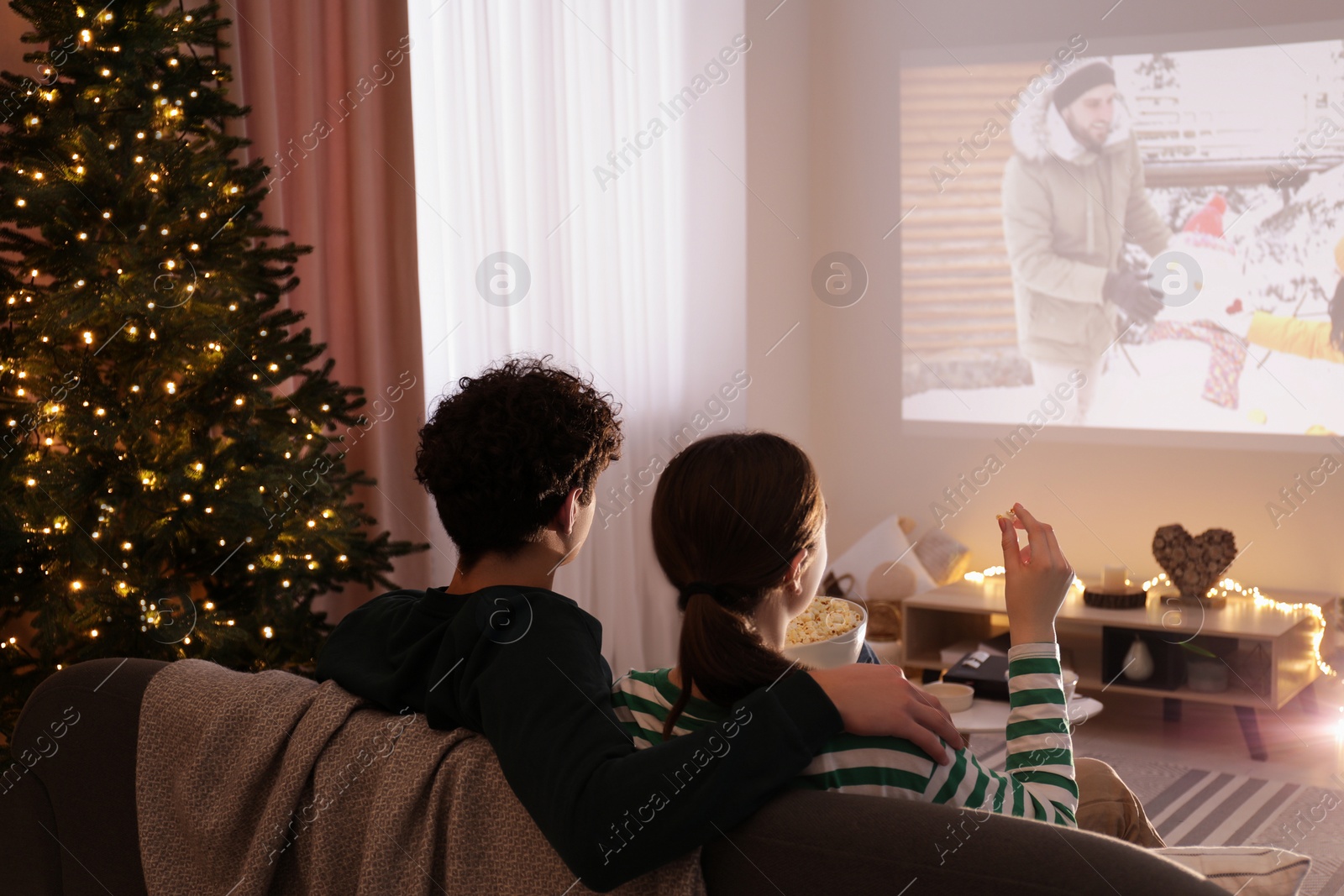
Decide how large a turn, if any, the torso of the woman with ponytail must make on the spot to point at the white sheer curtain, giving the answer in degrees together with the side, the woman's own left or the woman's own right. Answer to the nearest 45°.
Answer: approximately 45° to the woman's own left

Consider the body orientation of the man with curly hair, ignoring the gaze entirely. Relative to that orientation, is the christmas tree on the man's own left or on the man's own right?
on the man's own left

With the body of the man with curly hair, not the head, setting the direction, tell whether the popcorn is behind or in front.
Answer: in front

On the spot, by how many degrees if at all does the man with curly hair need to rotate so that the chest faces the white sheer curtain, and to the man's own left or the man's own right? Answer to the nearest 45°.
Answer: approximately 45° to the man's own left

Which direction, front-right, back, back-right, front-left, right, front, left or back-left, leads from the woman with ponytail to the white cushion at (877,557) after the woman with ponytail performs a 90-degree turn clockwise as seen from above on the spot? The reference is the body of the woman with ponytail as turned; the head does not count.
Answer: back-left

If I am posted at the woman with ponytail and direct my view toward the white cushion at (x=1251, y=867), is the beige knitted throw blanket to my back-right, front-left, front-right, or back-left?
back-right

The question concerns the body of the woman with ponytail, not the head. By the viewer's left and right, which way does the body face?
facing away from the viewer and to the right of the viewer

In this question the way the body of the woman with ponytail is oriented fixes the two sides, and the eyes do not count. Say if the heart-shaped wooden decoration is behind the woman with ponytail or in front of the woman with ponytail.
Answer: in front

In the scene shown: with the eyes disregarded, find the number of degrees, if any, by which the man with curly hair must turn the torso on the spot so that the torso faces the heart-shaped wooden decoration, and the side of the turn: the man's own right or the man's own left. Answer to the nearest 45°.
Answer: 0° — they already face it

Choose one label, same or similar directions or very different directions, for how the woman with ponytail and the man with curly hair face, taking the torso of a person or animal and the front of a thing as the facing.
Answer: same or similar directions

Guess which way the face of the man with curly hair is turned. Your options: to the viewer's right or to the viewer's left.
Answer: to the viewer's right

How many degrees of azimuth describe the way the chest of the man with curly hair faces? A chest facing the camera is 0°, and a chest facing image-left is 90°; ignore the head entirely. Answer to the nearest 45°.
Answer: approximately 225°

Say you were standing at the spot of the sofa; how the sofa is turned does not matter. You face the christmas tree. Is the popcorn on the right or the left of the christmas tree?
right
